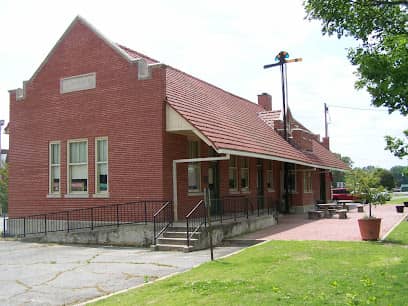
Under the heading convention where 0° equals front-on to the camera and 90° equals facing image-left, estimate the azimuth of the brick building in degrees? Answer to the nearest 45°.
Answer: approximately 315°

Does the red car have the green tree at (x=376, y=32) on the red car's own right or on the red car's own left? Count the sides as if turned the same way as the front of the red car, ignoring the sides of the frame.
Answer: on the red car's own right

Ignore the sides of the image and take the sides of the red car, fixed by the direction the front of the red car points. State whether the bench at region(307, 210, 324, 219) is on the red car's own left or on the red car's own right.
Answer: on the red car's own right

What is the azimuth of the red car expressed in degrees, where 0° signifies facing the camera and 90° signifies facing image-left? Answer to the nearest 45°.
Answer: approximately 270°

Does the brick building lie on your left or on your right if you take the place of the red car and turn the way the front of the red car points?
on your right

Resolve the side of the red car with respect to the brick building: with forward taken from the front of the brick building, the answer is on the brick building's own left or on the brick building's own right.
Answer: on the brick building's own left
